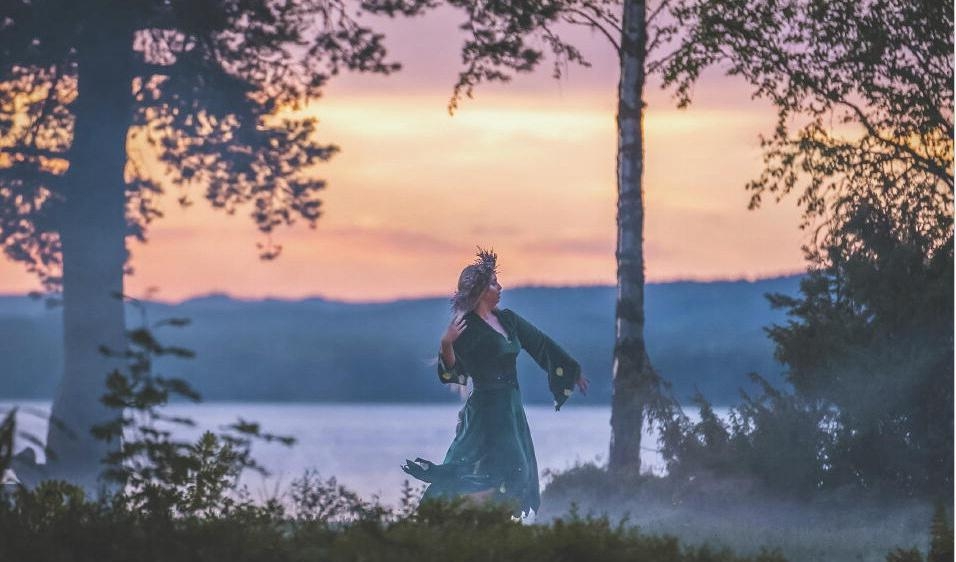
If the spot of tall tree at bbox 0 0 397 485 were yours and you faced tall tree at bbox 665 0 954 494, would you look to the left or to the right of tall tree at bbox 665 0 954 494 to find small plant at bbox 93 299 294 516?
right

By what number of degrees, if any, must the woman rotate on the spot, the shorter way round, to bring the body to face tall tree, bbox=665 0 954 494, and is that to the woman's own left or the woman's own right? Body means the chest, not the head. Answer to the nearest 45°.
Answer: approximately 90° to the woman's own left

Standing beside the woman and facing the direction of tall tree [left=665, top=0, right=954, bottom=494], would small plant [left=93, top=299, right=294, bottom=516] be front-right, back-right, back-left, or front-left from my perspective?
back-right

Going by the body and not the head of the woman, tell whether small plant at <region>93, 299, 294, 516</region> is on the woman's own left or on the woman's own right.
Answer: on the woman's own right

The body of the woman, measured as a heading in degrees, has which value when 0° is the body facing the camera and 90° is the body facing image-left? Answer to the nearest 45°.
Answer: approximately 315°
